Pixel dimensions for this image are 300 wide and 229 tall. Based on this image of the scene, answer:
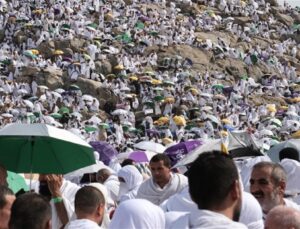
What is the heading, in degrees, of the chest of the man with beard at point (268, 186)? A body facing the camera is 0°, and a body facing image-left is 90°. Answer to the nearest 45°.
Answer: approximately 45°

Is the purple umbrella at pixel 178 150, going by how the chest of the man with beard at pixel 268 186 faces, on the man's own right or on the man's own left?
on the man's own right

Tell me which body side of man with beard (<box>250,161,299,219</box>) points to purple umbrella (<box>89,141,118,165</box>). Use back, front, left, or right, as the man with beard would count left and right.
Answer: right

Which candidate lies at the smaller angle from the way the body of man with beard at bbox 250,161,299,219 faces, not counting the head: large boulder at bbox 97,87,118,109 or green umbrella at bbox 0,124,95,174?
the green umbrella

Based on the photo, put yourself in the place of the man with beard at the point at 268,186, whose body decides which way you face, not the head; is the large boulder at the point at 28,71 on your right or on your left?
on your right
